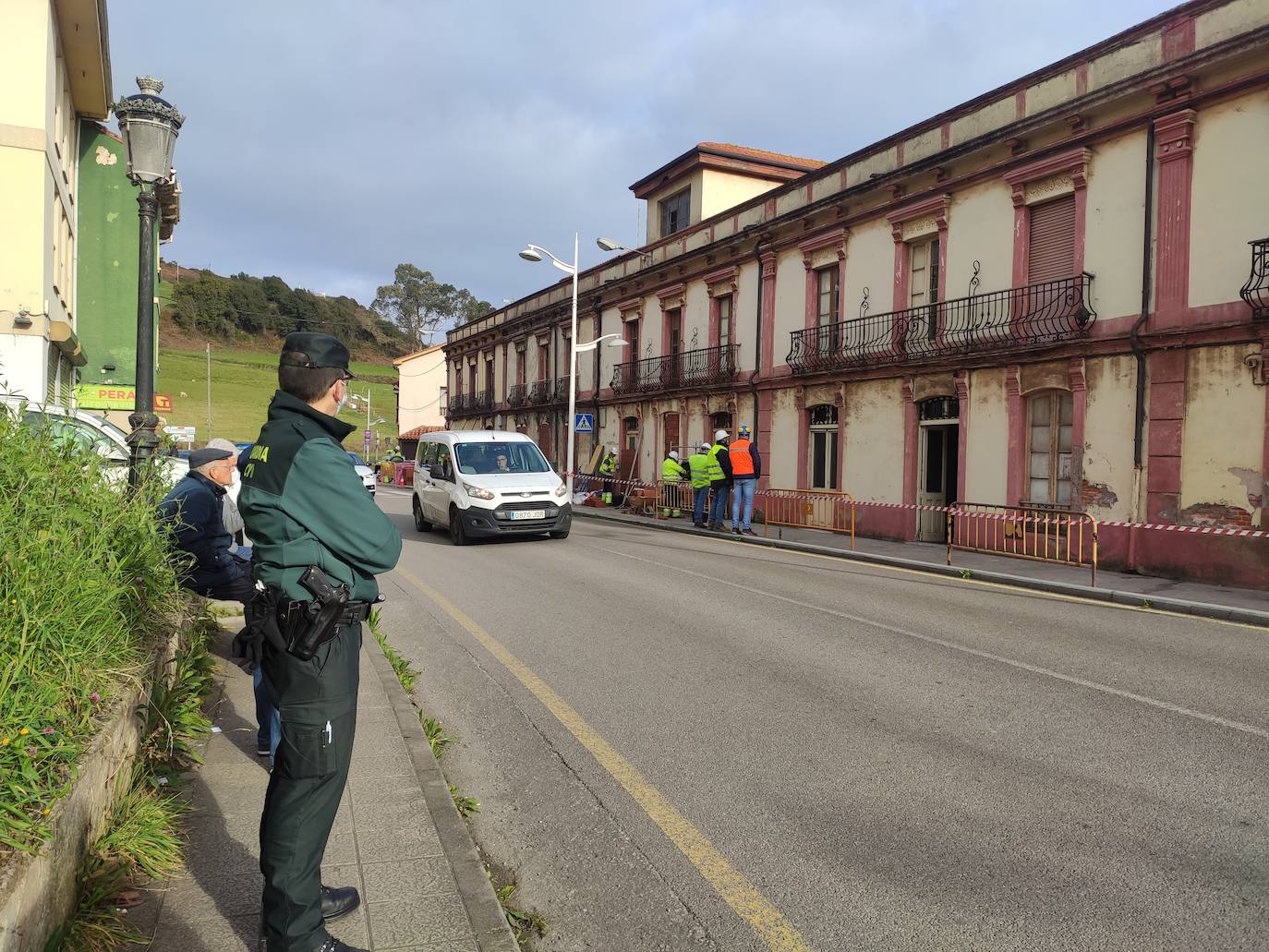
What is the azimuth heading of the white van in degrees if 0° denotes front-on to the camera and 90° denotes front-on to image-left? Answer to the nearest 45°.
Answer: approximately 315°

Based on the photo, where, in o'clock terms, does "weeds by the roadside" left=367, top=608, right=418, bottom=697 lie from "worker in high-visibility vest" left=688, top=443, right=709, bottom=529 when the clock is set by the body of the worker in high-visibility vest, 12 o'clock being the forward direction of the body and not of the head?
The weeds by the roadside is roughly at 5 o'clock from the worker in high-visibility vest.

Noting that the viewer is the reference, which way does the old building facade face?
facing the viewer and to the left of the viewer

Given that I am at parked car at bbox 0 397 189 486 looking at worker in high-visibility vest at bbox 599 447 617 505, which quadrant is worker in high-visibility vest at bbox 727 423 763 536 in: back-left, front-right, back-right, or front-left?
front-right

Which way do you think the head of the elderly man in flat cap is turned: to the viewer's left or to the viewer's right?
to the viewer's right

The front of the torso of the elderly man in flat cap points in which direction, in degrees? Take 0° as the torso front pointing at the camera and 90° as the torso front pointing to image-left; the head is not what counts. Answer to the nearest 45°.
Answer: approximately 270°

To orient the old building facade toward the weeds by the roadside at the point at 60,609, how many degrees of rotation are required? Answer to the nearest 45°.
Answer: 0° — it already faces it

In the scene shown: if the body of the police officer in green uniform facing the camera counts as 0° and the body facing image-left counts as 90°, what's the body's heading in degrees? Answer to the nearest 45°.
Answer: approximately 225°

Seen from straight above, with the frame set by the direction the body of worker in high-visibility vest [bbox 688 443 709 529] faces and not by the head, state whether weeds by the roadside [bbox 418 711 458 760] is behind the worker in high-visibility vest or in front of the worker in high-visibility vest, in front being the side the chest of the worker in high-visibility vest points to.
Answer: behind

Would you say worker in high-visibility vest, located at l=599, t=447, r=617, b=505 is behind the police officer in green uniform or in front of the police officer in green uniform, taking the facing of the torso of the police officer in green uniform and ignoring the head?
in front

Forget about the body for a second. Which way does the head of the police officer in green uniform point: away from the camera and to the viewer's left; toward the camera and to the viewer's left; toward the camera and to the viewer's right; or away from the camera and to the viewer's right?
away from the camera and to the viewer's right
